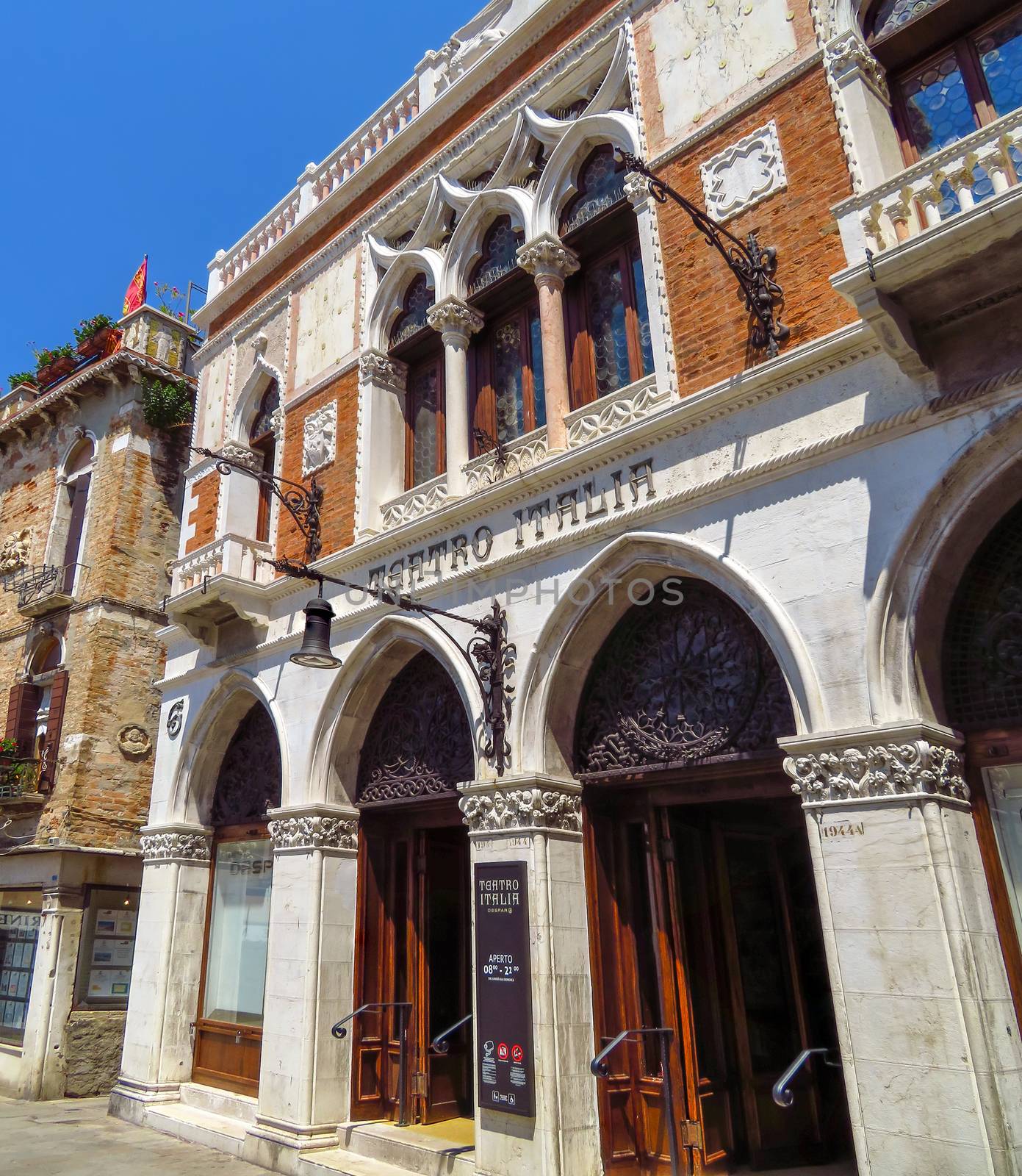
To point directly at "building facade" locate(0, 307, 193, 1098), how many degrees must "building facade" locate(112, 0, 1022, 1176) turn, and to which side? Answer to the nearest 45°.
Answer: approximately 90° to its right

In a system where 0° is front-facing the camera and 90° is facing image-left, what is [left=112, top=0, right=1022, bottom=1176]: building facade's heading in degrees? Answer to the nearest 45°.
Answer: approximately 45°

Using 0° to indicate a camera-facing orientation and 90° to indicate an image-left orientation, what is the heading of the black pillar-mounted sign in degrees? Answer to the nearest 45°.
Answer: approximately 45°

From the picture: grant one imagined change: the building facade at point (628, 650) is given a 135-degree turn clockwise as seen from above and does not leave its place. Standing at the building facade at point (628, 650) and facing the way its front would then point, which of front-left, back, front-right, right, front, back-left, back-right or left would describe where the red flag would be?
front-left
